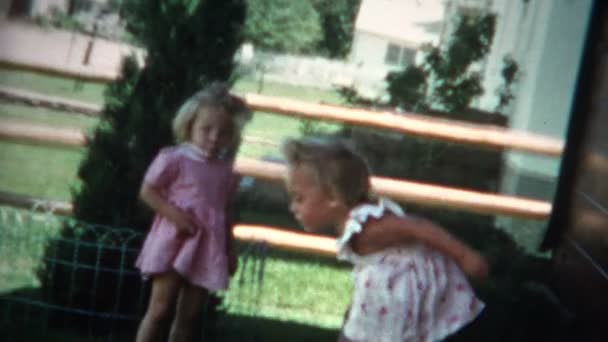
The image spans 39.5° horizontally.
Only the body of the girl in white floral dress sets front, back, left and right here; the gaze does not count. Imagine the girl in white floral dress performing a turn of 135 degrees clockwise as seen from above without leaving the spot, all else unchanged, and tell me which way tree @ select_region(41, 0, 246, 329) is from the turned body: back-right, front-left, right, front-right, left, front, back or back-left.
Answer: left

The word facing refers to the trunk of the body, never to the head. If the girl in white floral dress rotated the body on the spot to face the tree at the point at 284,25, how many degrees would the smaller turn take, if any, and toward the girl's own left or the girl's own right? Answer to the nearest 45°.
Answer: approximately 90° to the girl's own right

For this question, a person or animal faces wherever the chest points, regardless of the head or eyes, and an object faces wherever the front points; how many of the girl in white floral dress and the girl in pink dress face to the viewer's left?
1

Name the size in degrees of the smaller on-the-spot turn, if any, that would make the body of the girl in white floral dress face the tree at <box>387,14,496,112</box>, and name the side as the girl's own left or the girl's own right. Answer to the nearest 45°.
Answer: approximately 90° to the girl's own right

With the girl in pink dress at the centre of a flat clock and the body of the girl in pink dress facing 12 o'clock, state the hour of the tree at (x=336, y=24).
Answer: The tree is roughly at 8 o'clock from the girl in pink dress.

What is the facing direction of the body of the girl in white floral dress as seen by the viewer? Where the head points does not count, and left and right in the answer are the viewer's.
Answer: facing to the left of the viewer

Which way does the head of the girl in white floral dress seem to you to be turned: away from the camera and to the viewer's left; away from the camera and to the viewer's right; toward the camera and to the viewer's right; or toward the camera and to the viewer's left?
toward the camera and to the viewer's left

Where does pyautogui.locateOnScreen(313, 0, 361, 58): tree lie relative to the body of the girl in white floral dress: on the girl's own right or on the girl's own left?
on the girl's own right

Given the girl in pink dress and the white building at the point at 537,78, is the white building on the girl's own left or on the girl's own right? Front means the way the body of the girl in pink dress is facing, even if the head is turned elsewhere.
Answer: on the girl's own left

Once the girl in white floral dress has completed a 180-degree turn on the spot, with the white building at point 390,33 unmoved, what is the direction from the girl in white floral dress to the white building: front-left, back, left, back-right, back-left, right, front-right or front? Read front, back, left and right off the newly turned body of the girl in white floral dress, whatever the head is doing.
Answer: left
